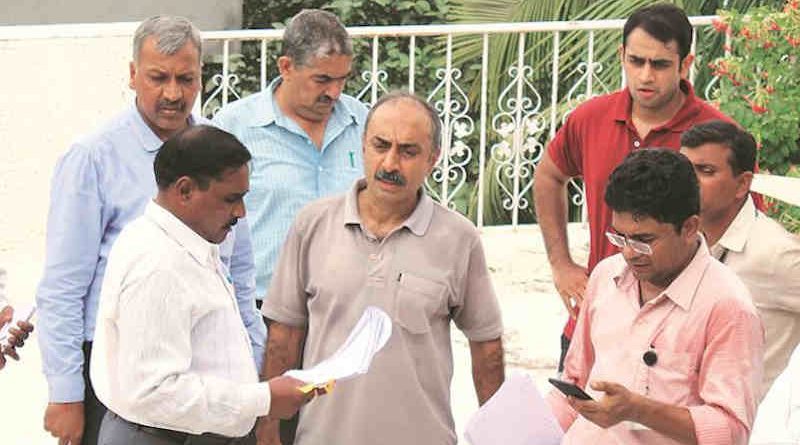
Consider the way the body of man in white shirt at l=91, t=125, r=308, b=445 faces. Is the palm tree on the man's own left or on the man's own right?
on the man's own left

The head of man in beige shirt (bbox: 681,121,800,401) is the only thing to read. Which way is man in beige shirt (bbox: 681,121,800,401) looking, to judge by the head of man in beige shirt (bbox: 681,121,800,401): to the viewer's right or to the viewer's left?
to the viewer's left

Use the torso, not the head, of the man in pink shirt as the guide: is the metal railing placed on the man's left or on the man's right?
on the man's right

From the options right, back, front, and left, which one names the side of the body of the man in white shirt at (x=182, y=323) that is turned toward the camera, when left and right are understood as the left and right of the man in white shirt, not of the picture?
right

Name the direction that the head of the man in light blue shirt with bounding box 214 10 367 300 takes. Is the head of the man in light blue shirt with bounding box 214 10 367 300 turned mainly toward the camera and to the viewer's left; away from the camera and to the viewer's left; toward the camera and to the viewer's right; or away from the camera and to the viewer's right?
toward the camera and to the viewer's right

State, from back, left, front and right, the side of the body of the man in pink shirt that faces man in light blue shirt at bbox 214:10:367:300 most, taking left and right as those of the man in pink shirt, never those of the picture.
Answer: right

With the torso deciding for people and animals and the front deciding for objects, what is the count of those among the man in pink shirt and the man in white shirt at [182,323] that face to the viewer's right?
1

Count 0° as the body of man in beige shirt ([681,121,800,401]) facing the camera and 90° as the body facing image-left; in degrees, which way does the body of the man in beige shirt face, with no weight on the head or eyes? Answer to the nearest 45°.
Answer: approximately 45°

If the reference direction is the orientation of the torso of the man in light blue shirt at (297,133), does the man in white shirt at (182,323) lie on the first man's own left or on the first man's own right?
on the first man's own right
